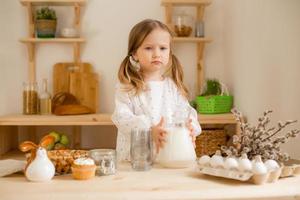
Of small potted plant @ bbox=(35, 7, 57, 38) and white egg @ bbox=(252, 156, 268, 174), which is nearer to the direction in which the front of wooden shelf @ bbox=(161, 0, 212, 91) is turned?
the white egg

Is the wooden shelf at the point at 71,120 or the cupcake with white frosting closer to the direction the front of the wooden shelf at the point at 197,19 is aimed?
the cupcake with white frosting

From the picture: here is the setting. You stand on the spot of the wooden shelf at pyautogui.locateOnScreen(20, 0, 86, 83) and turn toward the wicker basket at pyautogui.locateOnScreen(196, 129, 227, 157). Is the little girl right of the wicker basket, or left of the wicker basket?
right

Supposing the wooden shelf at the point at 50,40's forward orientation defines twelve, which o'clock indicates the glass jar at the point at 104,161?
The glass jar is roughly at 12 o'clock from the wooden shelf.

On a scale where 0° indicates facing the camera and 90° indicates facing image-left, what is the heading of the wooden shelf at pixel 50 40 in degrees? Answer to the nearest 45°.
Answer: approximately 0°

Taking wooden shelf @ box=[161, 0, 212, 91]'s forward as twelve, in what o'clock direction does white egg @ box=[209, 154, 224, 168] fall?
The white egg is roughly at 12 o'clock from the wooden shelf.

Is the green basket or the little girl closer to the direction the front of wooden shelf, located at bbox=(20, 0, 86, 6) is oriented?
the little girl

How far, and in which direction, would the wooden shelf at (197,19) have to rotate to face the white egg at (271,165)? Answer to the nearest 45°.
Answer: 0° — it already faces it

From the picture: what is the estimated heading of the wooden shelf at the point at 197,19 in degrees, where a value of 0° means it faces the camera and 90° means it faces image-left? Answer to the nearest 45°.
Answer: approximately 0°
